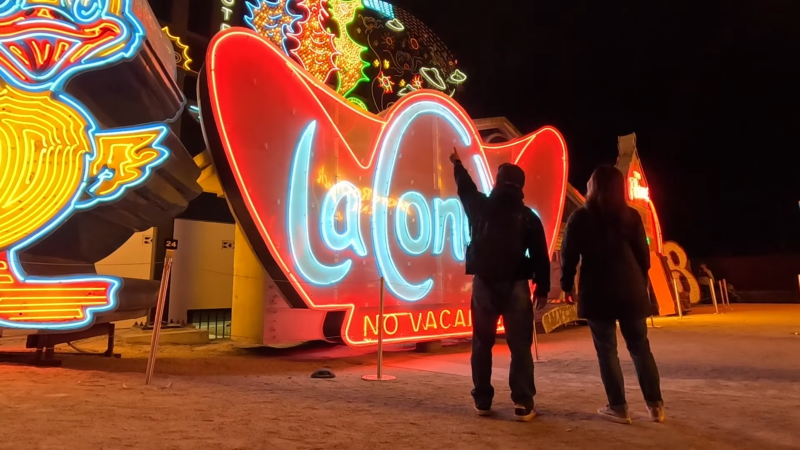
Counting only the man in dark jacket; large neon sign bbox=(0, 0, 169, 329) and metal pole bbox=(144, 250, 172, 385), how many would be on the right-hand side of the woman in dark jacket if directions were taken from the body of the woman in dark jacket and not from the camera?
0

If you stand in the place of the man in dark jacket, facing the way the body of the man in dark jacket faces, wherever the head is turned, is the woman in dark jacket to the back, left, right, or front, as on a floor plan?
right

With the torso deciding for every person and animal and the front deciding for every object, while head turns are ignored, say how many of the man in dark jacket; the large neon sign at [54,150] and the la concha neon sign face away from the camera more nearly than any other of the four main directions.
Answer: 1

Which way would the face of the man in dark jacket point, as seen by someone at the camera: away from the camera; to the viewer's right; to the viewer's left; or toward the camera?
away from the camera

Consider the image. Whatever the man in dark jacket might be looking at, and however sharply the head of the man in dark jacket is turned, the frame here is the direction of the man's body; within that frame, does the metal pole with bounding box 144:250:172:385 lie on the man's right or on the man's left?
on the man's left

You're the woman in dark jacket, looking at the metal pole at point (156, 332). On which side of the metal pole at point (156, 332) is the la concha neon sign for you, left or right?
right

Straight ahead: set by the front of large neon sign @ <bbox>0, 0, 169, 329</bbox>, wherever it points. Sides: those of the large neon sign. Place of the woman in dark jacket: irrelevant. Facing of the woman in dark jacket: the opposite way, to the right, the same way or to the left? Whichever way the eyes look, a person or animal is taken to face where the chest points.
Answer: the opposite way

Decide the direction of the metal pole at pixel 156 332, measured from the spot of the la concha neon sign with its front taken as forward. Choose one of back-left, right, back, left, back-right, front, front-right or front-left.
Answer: right

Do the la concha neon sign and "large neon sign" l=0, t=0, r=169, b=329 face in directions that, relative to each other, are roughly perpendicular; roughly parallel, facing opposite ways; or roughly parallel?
roughly parallel

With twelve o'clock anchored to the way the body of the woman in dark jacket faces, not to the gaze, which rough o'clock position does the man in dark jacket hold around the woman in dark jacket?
The man in dark jacket is roughly at 10 o'clock from the woman in dark jacket.

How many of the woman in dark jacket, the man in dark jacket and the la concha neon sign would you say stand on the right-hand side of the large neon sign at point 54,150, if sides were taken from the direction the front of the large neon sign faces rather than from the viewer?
0

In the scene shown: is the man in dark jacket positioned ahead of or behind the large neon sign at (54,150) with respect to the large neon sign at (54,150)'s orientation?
ahead

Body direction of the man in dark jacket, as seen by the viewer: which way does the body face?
away from the camera

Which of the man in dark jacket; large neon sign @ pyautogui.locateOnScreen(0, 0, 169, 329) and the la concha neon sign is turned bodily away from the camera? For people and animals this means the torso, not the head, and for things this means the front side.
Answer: the man in dark jacket

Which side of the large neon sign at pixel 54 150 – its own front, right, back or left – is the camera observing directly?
front

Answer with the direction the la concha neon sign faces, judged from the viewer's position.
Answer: facing the viewer and to the right of the viewer

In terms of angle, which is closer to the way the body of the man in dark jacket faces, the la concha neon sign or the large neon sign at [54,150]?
the la concha neon sign

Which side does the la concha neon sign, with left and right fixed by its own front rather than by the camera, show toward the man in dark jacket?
front
